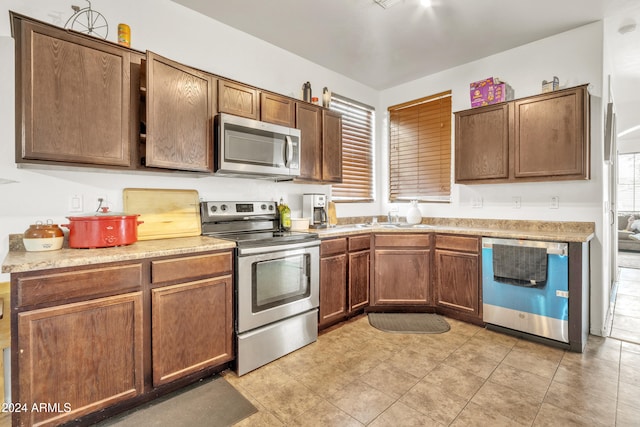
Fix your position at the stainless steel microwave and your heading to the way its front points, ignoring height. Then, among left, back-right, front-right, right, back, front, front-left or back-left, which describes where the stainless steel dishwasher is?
front-left

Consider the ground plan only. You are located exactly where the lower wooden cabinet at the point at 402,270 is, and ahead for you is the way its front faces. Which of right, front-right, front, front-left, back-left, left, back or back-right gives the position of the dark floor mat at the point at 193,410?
front-right

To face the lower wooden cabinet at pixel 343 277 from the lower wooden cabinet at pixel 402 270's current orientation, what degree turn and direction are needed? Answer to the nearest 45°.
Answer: approximately 45° to its right

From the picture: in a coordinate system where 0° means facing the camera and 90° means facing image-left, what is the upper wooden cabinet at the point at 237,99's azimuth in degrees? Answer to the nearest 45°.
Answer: approximately 315°

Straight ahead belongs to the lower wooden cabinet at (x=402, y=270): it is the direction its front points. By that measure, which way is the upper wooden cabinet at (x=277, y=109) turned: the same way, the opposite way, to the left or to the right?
to the left

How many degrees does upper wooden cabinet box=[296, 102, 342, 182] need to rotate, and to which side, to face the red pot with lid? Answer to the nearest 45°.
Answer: approximately 90° to its right

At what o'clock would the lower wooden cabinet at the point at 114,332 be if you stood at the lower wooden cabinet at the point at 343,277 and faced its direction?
the lower wooden cabinet at the point at 114,332 is roughly at 3 o'clock from the lower wooden cabinet at the point at 343,277.

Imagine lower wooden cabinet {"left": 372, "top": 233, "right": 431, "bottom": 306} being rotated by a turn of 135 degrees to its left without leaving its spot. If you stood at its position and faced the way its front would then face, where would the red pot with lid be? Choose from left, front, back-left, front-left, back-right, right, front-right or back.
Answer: back

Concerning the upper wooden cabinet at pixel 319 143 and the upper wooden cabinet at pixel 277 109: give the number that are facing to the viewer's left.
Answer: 0

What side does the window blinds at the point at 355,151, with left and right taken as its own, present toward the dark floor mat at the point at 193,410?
right

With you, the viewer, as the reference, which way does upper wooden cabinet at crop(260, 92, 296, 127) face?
facing the viewer and to the right of the viewer

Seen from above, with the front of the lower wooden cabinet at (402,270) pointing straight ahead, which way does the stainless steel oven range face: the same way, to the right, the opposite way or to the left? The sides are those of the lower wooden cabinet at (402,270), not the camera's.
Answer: to the left
